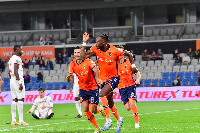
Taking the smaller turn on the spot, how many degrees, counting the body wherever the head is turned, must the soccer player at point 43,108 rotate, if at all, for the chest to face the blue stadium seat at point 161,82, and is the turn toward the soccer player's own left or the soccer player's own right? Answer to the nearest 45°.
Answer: approximately 135° to the soccer player's own left

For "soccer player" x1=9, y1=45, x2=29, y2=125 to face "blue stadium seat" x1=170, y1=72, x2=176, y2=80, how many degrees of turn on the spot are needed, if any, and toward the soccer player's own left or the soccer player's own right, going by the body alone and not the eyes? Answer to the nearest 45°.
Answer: approximately 45° to the soccer player's own left

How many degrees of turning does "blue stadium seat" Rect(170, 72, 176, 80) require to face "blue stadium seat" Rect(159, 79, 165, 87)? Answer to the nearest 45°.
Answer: approximately 45° to its right

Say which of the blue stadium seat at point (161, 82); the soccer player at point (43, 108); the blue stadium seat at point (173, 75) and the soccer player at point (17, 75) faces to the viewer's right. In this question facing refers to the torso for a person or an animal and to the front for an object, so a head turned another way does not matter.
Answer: the soccer player at point (17, 75)

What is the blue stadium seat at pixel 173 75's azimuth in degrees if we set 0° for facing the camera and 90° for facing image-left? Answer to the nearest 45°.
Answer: approximately 0°

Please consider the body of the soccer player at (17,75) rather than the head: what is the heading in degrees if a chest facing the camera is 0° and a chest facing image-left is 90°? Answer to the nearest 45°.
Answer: approximately 270°

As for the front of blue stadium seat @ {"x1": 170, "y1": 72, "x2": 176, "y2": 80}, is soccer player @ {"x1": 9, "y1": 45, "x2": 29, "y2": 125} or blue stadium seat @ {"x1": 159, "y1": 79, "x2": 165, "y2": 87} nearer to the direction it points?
the soccer player

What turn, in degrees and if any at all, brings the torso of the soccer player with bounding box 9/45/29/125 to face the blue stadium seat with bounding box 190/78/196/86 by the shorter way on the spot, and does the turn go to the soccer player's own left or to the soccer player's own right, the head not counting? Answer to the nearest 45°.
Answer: approximately 45° to the soccer player's own left
